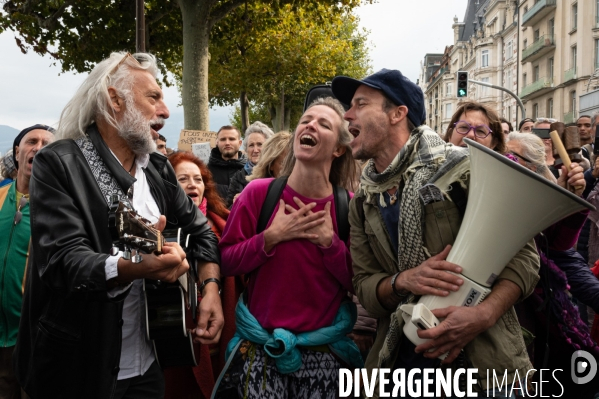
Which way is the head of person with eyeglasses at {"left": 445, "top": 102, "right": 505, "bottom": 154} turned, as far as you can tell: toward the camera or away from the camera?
toward the camera

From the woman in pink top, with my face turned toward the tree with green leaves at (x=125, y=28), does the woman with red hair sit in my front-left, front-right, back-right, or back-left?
front-left

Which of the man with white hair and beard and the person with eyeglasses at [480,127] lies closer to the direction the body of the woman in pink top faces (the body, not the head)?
the man with white hair and beard

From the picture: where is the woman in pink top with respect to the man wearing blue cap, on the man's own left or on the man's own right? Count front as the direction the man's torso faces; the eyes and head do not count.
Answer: on the man's own right

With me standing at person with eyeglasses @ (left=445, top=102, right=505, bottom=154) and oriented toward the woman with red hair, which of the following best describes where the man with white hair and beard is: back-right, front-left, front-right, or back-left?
front-left

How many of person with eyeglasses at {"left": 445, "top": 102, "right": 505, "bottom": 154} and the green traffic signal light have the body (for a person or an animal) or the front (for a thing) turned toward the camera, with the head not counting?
2

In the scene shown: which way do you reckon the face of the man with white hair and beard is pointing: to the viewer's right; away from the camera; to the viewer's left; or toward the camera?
to the viewer's right

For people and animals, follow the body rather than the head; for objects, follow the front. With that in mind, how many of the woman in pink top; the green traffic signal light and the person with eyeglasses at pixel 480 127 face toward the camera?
3

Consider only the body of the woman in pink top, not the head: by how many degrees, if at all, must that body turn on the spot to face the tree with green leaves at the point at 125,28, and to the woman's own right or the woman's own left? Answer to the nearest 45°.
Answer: approximately 180°

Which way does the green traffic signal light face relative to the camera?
toward the camera

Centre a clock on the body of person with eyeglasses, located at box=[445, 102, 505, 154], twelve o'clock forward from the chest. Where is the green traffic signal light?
The green traffic signal light is roughly at 6 o'clock from the person with eyeglasses.

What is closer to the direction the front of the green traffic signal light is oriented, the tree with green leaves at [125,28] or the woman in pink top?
the woman in pink top

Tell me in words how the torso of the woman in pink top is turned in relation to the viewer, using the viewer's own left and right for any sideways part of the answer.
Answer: facing the viewer

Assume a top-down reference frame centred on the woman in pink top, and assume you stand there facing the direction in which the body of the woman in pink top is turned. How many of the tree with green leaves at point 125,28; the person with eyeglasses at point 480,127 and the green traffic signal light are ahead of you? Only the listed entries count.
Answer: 0

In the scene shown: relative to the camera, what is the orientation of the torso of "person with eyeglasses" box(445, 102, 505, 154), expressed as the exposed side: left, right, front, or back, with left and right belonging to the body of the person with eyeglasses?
front

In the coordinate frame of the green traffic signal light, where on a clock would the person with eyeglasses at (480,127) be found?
The person with eyeglasses is roughly at 12 o'clock from the green traffic signal light.

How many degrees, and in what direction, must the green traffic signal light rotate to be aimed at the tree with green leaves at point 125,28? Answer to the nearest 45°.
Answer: approximately 45° to its right

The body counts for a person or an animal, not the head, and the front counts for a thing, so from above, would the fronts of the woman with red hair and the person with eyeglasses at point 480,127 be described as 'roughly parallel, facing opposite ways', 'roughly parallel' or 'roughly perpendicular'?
roughly parallel

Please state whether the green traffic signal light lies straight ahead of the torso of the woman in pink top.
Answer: no

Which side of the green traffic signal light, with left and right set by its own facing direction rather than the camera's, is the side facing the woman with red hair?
front
